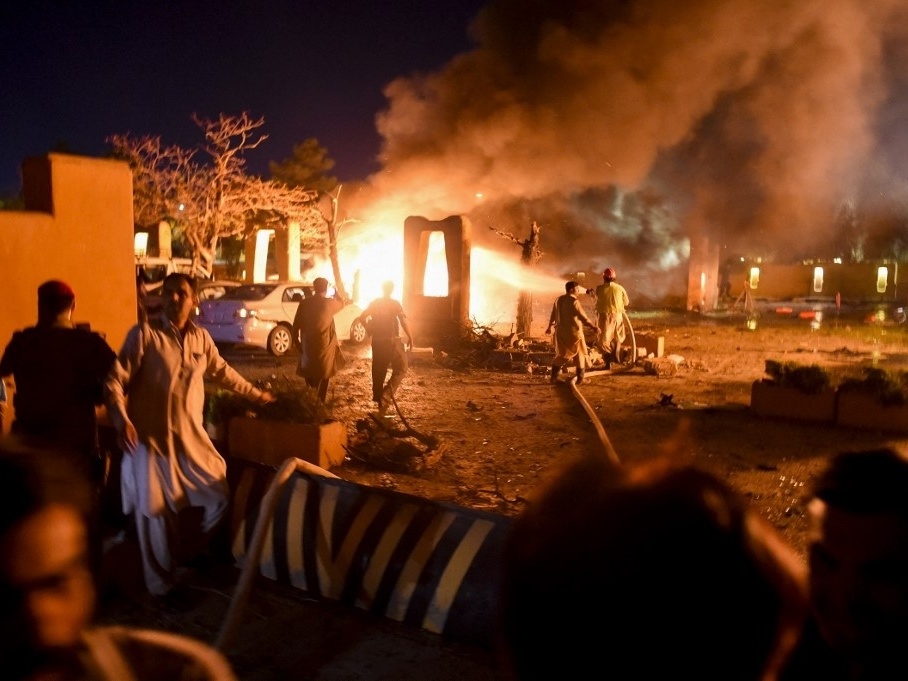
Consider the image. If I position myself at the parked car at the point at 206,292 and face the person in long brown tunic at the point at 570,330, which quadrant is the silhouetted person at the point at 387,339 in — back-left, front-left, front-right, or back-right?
front-right

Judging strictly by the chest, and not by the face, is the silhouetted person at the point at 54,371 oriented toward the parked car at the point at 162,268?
yes

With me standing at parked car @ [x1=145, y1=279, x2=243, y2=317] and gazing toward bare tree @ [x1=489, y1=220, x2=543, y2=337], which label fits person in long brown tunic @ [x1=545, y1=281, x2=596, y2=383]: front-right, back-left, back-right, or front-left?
front-right

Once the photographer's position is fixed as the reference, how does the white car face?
facing away from the viewer and to the right of the viewer

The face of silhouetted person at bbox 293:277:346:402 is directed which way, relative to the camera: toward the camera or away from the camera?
away from the camera

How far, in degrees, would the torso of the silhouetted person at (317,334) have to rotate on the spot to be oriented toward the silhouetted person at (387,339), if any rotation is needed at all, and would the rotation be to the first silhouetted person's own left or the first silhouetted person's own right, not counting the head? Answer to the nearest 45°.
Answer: approximately 45° to the first silhouetted person's own right

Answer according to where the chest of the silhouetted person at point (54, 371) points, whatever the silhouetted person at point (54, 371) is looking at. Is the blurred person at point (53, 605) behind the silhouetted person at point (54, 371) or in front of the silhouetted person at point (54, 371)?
behind

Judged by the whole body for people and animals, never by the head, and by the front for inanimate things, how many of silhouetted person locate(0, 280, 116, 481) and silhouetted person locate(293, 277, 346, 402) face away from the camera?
2

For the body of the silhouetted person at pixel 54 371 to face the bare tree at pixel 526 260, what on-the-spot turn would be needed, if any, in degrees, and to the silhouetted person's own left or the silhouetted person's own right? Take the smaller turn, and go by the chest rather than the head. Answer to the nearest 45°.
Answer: approximately 45° to the silhouetted person's own right

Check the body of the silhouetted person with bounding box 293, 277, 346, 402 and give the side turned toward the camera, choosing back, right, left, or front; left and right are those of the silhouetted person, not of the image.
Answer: back

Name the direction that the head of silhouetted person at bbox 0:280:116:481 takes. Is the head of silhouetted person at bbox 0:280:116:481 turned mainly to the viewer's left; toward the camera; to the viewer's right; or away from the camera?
away from the camera

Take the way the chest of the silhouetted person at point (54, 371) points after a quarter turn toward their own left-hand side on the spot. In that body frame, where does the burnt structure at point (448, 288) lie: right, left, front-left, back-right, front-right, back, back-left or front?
back-right

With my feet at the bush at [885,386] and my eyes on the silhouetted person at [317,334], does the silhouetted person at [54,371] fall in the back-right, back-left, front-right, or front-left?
front-left

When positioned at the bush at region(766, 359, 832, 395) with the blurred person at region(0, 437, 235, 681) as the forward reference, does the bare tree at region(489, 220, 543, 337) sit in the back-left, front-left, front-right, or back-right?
back-right

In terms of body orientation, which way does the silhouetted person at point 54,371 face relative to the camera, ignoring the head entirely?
away from the camera

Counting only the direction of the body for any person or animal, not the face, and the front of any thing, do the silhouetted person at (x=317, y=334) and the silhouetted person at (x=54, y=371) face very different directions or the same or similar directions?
same or similar directions

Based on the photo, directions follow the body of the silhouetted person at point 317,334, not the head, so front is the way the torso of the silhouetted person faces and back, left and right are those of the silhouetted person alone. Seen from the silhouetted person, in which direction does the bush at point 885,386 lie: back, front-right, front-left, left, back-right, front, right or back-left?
right

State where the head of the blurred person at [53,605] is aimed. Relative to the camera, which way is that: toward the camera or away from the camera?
toward the camera
